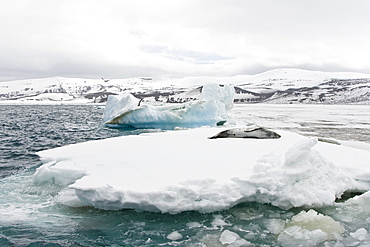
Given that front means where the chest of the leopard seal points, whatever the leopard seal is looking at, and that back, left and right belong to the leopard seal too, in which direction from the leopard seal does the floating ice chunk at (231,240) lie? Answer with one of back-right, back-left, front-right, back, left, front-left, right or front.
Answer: right

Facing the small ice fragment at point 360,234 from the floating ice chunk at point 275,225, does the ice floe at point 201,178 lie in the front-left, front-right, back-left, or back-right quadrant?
back-left

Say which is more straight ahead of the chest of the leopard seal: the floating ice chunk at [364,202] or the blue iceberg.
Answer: the floating ice chunk

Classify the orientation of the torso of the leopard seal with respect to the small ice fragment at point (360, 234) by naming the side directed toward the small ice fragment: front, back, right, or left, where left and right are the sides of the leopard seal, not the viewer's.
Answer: right

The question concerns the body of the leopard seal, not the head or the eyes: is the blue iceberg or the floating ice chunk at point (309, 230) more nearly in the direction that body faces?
the floating ice chunk

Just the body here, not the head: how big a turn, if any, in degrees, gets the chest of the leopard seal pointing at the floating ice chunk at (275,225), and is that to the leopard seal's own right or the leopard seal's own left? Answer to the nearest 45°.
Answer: approximately 90° to the leopard seal's own right

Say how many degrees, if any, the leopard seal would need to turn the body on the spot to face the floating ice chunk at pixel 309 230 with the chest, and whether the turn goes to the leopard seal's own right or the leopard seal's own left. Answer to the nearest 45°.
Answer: approximately 90° to the leopard seal's own right
